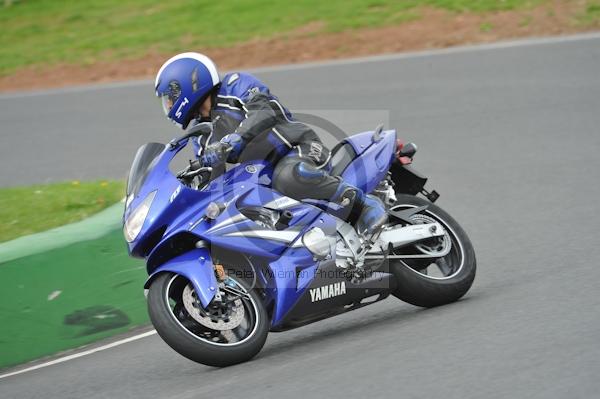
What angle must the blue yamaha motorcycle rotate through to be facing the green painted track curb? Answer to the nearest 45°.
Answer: approximately 45° to its right

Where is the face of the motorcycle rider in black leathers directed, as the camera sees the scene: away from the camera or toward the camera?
toward the camera

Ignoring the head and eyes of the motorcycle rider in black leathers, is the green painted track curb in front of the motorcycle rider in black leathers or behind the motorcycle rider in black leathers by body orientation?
in front

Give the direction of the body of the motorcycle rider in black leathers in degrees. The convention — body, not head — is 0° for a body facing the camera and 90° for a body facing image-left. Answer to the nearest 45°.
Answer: approximately 90°

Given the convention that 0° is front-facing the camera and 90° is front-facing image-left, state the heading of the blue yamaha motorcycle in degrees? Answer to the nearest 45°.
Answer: approximately 90°
